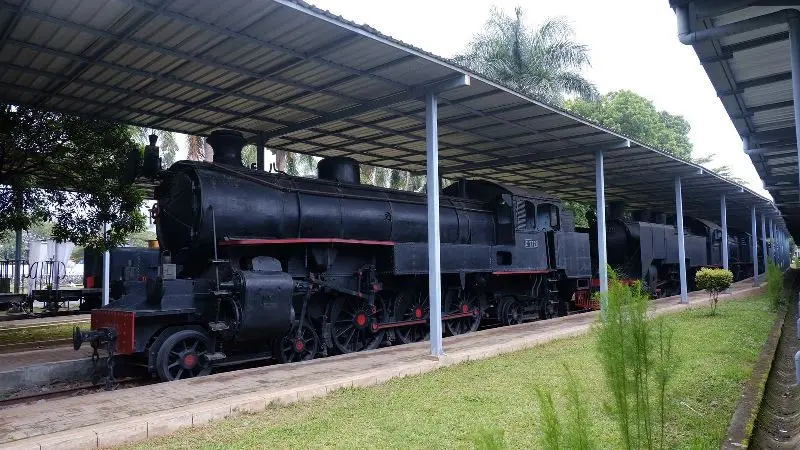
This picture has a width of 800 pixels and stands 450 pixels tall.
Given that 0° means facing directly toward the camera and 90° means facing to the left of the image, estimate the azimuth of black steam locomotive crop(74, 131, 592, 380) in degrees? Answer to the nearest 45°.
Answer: approximately 45°

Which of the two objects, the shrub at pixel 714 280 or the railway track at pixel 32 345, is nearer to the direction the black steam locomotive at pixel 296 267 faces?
the railway track

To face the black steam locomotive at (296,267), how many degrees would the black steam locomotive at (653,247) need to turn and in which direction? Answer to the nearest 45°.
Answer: approximately 45° to its left

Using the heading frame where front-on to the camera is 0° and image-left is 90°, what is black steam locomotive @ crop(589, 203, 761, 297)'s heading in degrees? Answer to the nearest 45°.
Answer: approximately 45°

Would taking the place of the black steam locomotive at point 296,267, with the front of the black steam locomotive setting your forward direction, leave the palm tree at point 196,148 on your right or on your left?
on your right

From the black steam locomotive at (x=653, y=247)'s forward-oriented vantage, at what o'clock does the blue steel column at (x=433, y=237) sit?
The blue steel column is roughly at 11 o'clock from the black steam locomotive.

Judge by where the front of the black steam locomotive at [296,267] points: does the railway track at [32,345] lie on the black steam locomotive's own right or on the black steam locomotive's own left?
on the black steam locomotive's own right
